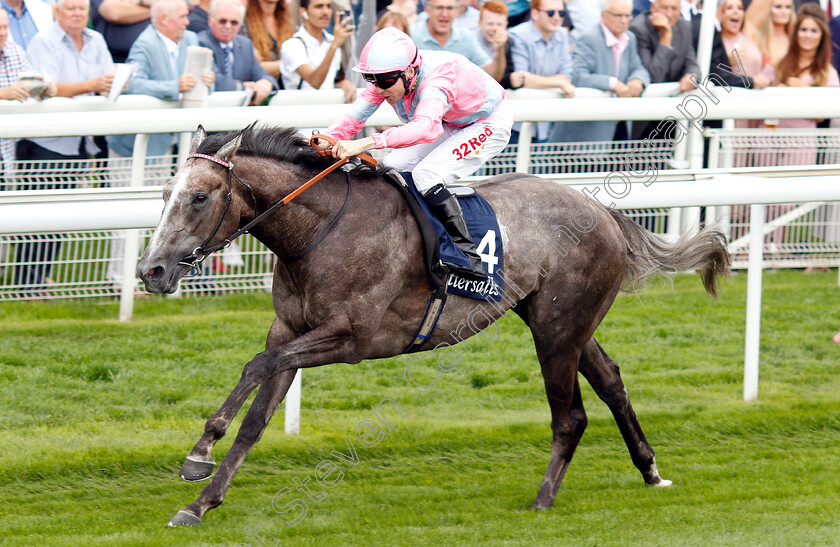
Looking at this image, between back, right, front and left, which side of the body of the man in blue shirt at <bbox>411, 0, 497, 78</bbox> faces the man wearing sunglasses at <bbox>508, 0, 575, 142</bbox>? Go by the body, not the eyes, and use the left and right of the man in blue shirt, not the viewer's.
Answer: left

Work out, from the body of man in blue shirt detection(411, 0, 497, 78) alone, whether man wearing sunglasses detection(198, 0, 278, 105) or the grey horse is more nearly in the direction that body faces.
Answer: the grey horse

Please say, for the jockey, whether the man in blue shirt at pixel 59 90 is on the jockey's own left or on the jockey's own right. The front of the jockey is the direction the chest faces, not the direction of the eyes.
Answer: on the jockey's own right

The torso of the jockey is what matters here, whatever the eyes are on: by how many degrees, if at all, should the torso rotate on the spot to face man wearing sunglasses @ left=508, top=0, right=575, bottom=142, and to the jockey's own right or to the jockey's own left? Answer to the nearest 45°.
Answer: approximately 135° to the jockey's own right

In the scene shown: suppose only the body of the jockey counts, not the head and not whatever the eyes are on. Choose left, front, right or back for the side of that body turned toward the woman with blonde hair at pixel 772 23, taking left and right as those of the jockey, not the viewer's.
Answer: right

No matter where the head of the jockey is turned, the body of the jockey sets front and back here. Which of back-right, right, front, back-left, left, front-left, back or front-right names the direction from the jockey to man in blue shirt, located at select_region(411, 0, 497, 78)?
back-right

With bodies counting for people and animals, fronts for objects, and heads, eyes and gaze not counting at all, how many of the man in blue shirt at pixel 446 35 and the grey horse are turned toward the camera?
1

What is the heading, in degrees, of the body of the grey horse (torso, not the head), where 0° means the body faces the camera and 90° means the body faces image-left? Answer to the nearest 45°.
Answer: approximately 90°

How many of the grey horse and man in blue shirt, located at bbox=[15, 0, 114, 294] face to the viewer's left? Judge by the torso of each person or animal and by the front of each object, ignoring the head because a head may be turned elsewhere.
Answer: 1

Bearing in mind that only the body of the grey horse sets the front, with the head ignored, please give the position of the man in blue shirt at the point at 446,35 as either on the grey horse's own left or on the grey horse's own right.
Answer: on the grey horse's own right

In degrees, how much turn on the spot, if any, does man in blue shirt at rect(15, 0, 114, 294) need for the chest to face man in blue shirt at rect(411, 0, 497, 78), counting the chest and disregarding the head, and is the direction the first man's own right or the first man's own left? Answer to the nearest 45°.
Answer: approximately 45° to the first man's own left

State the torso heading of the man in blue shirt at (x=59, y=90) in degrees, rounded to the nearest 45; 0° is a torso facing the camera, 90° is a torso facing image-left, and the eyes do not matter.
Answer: approximately 315°

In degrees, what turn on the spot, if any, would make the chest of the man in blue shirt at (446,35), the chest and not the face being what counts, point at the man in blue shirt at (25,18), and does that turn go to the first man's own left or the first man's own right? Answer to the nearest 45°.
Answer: approximately 90° to the first man's own right

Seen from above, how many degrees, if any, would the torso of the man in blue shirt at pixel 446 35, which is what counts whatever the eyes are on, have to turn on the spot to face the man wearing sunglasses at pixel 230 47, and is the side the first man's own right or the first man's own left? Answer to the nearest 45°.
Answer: approximately 90° to the first man's own right

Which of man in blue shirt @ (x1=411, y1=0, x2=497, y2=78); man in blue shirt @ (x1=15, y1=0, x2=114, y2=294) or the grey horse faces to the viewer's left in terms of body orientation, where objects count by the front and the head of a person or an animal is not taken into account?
the grey horse
